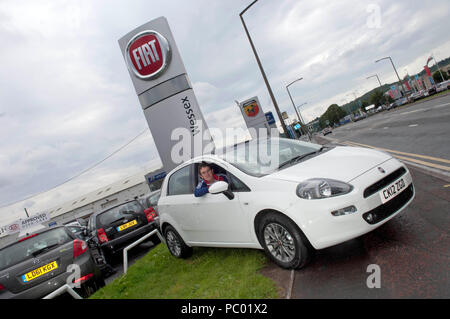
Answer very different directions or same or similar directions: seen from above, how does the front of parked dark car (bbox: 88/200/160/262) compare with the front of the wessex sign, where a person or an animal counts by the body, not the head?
very different directions

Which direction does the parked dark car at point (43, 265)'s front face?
away from the camera

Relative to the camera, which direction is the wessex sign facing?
toward the camera

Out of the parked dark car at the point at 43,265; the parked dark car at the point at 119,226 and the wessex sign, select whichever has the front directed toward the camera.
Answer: the wessex sign

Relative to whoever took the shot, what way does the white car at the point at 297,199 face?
facing the viewer and to the right of the viewer

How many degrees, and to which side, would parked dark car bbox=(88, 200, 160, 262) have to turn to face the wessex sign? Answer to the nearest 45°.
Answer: approximately 45° to its right

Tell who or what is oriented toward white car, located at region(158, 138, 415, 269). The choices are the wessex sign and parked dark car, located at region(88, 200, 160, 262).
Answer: the wessex sign

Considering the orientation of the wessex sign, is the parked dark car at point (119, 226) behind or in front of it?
in front

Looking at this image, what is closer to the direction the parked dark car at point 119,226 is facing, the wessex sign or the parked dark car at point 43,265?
the wessex sign

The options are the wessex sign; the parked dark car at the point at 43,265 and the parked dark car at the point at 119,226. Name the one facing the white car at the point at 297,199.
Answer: the wessex sign

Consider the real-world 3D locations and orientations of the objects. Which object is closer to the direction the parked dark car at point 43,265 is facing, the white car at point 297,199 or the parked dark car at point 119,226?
the parked dark car

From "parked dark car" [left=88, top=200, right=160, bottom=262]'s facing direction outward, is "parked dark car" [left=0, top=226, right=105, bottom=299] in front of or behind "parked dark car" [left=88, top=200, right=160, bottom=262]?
behind

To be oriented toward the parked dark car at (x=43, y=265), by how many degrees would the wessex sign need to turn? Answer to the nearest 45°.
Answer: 0° — it already faces it

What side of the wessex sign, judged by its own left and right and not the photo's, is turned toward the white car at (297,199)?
front

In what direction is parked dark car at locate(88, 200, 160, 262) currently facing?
away from the camera

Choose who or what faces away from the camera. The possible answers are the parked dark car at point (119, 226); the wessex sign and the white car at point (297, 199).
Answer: the parked dark car
